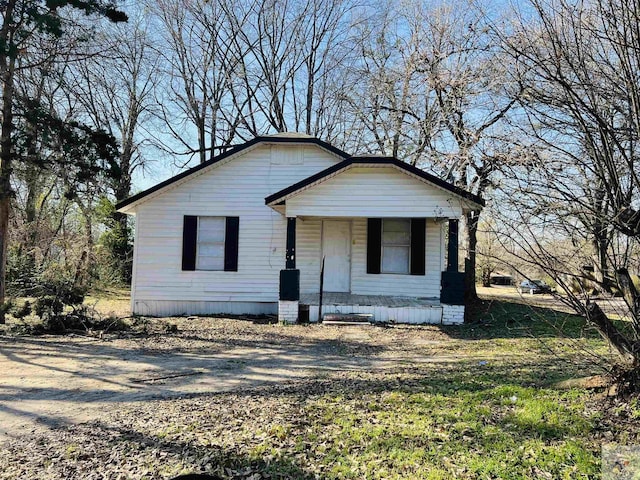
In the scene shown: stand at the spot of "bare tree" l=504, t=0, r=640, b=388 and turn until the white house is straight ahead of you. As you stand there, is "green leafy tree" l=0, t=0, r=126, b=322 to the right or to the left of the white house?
left

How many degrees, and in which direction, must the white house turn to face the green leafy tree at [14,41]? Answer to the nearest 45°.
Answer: approximately 45° to its right

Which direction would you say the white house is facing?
toward the camera

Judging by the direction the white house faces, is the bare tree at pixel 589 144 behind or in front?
in front
